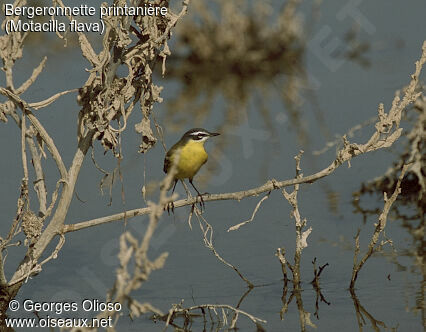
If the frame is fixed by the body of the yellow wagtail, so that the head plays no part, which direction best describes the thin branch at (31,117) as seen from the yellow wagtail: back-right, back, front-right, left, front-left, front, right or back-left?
right

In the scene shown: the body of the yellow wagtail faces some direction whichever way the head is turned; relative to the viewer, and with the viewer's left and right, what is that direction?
facing the viewer and to the right of the viewer
